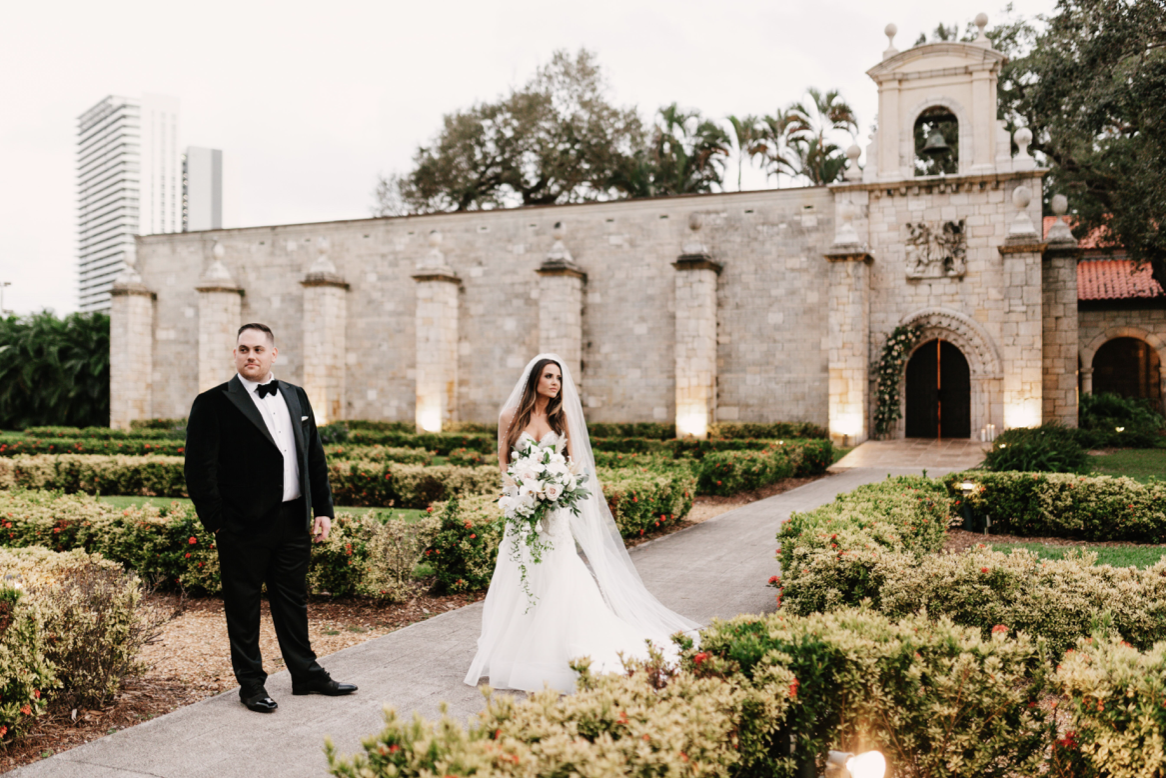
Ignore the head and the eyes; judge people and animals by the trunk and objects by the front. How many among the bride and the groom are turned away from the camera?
0

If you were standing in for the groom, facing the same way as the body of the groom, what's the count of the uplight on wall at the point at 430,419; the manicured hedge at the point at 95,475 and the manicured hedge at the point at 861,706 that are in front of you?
1

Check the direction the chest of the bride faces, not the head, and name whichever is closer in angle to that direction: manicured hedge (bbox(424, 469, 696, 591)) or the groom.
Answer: the groom

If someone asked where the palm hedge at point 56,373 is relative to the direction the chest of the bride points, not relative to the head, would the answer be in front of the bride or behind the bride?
behind

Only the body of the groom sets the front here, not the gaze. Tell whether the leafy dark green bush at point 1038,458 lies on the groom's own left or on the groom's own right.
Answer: on the groom's own left

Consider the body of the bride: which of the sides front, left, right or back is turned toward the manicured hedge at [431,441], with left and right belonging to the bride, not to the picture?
back

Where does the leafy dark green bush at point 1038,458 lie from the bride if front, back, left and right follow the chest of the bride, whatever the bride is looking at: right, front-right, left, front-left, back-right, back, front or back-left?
back-left

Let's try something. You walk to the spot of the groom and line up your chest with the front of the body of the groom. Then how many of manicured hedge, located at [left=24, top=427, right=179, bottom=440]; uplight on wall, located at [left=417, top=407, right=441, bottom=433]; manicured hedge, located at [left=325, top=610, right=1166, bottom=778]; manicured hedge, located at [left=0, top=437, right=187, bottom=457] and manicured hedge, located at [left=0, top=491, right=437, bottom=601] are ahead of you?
1

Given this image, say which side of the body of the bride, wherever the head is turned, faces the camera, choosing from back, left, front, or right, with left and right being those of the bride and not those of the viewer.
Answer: front

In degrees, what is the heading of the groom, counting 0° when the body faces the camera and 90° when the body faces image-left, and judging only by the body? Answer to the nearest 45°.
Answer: approximately 315°

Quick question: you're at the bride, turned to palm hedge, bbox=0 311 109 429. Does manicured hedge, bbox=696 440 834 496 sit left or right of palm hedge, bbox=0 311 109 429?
right

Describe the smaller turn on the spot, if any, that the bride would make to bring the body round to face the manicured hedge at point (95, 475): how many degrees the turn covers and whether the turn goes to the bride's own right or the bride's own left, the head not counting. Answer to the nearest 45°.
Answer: approximately 135° to the bride's own right
